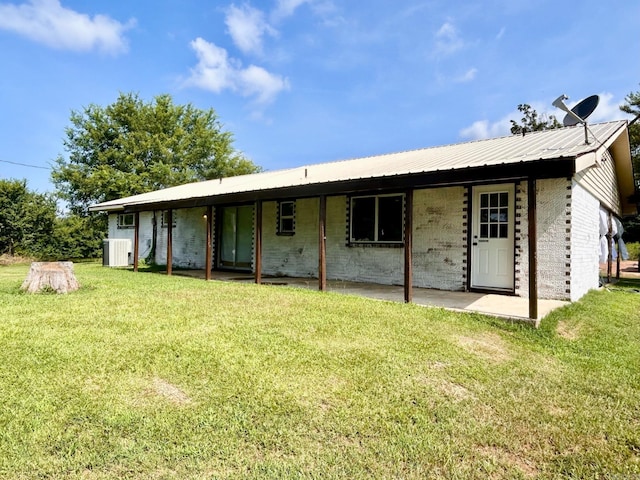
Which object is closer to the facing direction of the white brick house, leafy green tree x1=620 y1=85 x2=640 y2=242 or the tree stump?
the tree stump

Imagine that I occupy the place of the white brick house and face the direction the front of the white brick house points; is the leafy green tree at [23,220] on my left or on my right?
on my right

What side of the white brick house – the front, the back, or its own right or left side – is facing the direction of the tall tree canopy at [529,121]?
back

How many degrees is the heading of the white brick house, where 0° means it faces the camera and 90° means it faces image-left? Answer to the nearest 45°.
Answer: approximately 45°

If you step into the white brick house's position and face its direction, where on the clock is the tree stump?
The tree stump is roughly at 1 o'clock from the white brick house.

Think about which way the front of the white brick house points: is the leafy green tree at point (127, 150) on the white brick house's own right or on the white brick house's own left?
on the white brick house's own right
